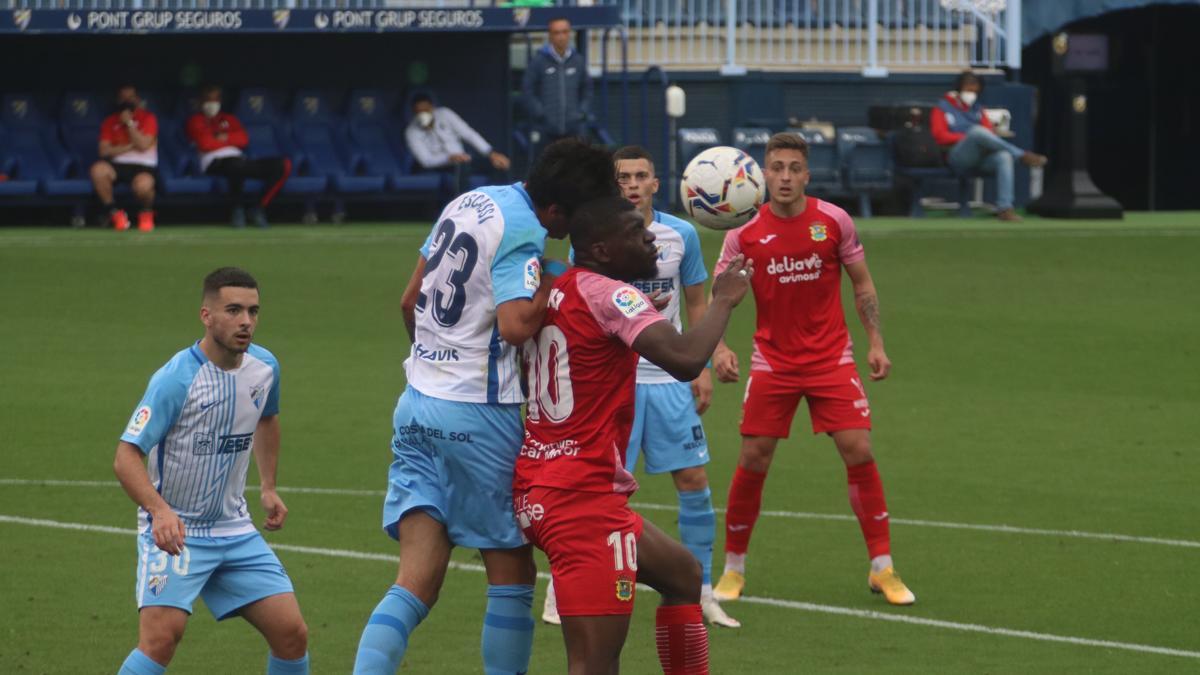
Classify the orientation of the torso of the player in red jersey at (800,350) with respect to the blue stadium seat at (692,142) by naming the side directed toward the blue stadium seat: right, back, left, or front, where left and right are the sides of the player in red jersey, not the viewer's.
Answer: back

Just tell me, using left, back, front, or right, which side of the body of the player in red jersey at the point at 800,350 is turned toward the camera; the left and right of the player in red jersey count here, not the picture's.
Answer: front

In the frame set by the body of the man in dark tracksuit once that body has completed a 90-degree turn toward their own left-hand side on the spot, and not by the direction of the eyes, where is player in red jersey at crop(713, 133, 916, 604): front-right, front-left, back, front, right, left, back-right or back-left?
right

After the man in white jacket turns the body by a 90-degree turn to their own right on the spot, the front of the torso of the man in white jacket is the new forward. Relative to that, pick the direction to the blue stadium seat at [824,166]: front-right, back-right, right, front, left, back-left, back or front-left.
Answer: back-left

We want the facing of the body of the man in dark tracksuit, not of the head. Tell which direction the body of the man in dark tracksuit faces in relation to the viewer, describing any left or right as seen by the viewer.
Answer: facing the viewer

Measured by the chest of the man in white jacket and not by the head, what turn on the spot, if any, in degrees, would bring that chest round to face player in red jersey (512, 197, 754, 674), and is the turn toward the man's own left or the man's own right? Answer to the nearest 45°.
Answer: approximately 45° to the man's own right

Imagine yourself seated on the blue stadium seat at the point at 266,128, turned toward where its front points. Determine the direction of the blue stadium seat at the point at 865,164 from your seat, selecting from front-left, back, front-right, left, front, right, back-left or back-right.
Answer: front-left

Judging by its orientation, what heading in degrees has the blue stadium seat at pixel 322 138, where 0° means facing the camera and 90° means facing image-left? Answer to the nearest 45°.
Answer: approximately 315°

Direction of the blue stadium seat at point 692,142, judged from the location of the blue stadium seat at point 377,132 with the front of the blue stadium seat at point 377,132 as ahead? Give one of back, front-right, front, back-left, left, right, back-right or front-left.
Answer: front-left

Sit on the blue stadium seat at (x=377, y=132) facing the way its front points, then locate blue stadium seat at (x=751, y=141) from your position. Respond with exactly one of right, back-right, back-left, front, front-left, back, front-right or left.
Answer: front-left

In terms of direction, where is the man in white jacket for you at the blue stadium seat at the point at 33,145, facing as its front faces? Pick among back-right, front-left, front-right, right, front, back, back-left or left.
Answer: front-left
